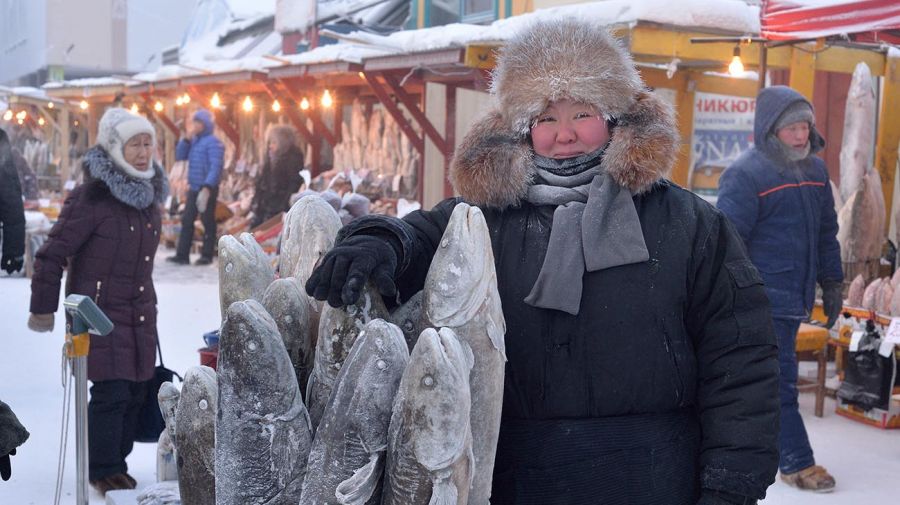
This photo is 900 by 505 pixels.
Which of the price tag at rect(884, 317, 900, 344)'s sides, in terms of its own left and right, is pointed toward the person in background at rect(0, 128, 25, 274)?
right

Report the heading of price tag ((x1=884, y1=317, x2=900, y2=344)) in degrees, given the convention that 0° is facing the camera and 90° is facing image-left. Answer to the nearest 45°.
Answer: approximately 0°

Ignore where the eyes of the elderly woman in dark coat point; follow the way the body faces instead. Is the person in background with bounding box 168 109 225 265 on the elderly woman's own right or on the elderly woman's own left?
on the elderly woman's own left

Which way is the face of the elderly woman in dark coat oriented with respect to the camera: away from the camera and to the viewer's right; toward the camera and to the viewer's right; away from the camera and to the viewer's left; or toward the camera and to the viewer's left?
toward the camera and to the viewer's right

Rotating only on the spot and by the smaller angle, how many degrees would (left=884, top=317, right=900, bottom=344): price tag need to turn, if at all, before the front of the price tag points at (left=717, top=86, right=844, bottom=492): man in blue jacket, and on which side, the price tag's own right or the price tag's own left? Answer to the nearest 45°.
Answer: approximately 45° to the price tag's own right

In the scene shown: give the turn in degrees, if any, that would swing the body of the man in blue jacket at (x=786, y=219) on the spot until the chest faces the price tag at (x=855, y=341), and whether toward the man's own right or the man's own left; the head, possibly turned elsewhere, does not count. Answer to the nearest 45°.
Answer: approximately 135° to the man's own left

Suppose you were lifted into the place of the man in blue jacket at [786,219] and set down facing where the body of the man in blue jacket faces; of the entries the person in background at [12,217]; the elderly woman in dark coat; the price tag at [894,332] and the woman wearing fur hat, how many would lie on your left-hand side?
1

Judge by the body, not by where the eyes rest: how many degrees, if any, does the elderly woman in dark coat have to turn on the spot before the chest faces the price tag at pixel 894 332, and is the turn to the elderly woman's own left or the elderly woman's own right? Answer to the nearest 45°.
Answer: approximately 45° to the elderly woman's own left

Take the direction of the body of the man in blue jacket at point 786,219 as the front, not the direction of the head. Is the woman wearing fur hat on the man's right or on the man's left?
on the man's right

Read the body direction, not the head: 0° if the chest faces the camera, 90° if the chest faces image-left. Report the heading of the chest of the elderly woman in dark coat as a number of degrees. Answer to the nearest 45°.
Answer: approximately 315°
